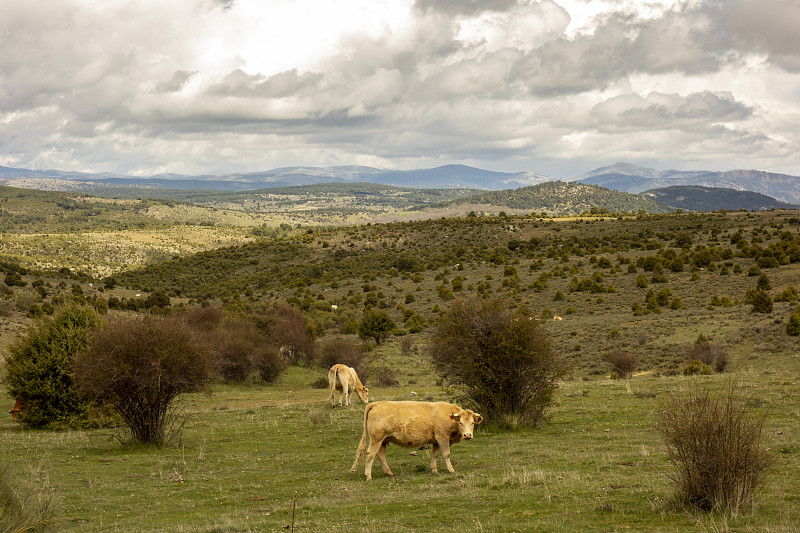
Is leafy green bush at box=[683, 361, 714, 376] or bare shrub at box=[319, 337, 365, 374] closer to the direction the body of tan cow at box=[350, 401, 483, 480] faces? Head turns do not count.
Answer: the leafy green bush

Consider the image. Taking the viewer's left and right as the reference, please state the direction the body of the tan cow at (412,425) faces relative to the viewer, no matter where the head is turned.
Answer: facing to the right of the viewer

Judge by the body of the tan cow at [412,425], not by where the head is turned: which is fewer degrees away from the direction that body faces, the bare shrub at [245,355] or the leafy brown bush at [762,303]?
the leafy brown bush

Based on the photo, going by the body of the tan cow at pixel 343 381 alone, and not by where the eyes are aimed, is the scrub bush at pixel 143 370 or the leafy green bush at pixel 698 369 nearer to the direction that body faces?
the leafy green bush

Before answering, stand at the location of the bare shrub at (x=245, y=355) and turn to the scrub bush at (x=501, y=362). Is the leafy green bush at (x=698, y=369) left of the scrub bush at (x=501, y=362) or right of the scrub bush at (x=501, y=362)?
left

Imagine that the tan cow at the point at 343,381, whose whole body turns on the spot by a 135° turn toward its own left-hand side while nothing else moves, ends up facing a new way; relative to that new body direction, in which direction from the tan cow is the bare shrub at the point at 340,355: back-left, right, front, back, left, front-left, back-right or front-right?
right

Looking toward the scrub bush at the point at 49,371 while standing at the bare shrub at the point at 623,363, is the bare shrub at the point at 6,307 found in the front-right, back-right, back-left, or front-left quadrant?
front-right

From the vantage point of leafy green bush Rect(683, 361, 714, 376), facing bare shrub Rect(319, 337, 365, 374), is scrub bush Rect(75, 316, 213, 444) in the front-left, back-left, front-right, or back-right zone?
front-left

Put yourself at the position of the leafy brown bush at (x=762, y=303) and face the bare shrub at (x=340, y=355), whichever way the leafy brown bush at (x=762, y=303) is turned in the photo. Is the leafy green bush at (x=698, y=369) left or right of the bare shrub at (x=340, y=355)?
left

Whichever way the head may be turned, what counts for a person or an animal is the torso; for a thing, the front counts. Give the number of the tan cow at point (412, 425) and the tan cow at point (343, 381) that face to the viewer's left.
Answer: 0

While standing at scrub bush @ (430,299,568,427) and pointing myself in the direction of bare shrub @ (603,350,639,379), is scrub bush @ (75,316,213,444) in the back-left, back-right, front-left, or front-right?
back-left
